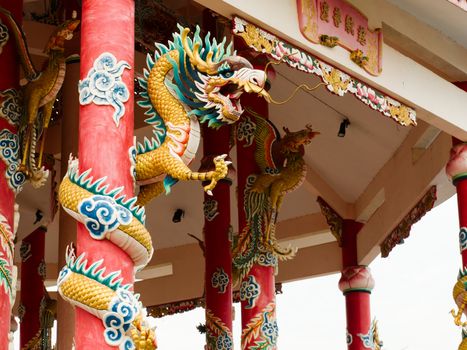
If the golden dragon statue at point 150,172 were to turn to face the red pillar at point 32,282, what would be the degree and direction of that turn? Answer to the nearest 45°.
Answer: approximately 90° to its left

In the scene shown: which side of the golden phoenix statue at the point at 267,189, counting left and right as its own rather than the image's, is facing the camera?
right

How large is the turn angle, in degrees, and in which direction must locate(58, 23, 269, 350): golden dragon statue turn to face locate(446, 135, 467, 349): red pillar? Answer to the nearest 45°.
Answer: approximately 45° to its left

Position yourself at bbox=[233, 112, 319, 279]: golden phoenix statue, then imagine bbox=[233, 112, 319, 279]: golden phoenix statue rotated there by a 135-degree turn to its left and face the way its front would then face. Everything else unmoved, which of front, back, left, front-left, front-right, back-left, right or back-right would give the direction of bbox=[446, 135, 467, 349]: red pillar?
back-right

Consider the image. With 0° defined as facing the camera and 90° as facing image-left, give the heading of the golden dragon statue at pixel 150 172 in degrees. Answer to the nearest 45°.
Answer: approximately 270°

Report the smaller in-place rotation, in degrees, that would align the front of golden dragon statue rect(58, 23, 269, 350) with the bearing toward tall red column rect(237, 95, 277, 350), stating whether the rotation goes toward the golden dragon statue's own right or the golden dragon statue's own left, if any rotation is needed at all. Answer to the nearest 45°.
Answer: approximately 90° to the golden dragon statue's own left

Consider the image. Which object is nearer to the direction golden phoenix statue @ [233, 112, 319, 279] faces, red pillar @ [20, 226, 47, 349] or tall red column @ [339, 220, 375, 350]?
the tall red column

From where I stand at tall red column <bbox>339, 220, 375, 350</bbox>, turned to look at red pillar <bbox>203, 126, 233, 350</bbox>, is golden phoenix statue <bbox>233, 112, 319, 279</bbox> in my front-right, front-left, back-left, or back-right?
front-left

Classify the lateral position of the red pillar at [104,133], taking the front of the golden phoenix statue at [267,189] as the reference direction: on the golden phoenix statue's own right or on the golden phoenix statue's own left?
on the golden phoenix statue's own right

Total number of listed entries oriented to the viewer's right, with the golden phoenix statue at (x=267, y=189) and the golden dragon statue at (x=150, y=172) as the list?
2

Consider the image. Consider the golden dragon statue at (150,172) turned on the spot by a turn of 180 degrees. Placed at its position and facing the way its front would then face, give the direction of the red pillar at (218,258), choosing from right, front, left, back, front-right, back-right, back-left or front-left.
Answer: right

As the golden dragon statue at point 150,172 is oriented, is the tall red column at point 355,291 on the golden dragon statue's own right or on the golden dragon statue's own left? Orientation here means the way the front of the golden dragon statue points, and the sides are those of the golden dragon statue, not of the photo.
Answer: on the golden dragon statue's own left

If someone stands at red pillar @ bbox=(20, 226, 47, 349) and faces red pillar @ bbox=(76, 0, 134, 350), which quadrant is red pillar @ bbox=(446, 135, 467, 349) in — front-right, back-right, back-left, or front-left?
front-left

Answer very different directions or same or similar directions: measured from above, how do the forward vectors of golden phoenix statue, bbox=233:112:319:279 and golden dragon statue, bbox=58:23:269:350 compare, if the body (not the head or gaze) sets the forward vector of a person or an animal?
same or similar directions
